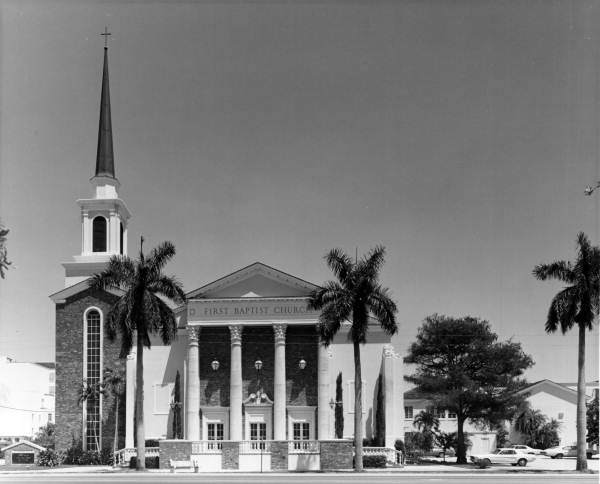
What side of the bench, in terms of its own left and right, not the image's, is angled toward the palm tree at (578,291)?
left

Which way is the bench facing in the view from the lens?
facing the viewer

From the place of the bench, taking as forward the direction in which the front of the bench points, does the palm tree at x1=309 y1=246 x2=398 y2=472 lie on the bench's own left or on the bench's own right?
on the bench's own left

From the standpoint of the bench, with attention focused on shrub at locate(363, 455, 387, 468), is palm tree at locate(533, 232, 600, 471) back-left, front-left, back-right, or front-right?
front-right
